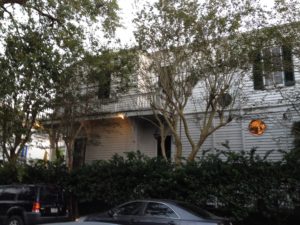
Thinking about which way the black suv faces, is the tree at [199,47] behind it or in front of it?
behind

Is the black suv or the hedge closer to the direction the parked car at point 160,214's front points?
the black suv

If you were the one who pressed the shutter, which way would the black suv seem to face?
facing away from the viewer and to the left of the viewer

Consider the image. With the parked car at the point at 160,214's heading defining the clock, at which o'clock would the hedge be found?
The hedge is roughly at 4 o'clock from the parked car.

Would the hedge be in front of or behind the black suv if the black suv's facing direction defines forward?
behind

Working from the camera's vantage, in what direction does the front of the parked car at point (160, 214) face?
facing to the left of the viewer

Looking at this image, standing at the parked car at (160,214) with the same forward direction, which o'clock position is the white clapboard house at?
The white clapboard house is roughly at 4 o'clock from the parked car.
